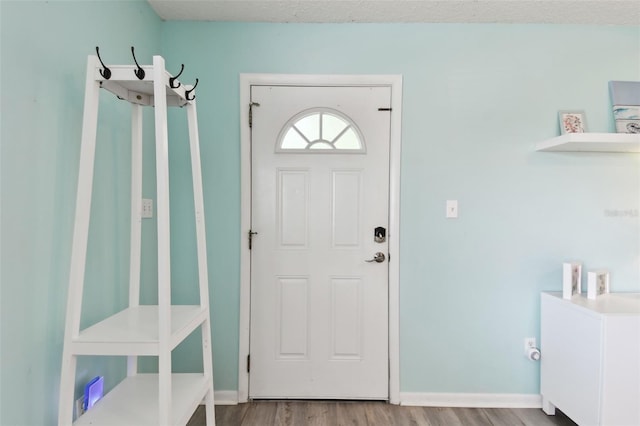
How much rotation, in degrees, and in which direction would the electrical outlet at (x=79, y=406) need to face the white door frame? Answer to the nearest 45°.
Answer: approximately 45° to its left

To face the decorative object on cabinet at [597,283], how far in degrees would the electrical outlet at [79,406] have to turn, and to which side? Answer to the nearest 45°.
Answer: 0° — it already faces it

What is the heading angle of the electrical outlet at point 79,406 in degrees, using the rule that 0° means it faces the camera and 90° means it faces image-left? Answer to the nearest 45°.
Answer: approximately 315°

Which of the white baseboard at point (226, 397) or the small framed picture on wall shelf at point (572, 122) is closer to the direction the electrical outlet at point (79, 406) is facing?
the small framed picture on wall shelf

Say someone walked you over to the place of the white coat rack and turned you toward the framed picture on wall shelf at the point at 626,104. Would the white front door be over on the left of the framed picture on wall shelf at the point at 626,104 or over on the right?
left
